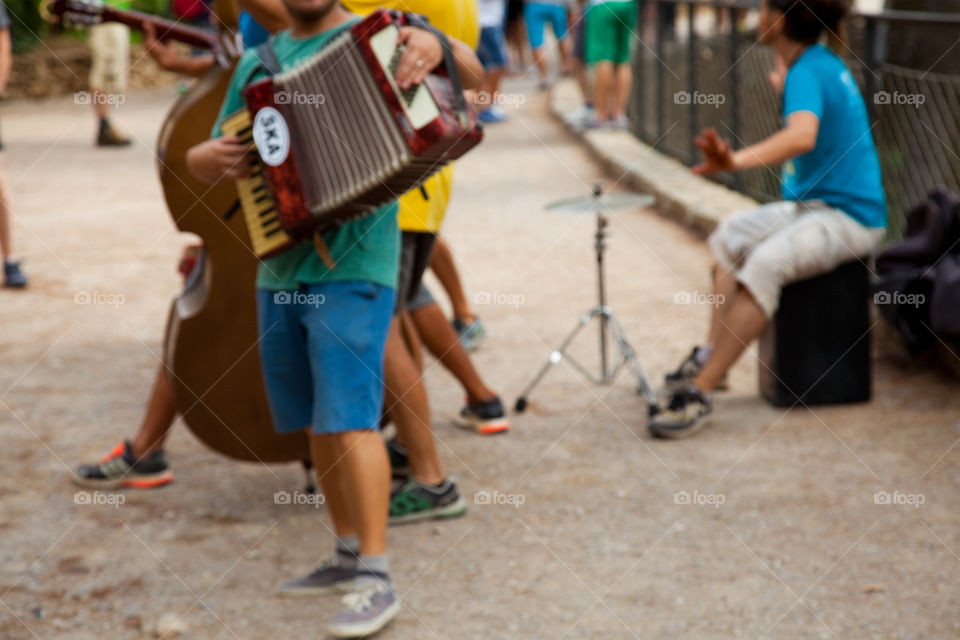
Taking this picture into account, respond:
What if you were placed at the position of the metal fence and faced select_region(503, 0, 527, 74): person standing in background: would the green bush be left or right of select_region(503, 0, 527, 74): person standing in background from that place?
left

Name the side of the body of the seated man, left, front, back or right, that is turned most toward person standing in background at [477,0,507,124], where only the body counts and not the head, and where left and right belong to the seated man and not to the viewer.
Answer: right

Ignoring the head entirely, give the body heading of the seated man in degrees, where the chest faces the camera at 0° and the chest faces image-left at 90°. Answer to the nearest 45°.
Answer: approximately 90°

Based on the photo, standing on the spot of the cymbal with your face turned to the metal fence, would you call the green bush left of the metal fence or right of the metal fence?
left
